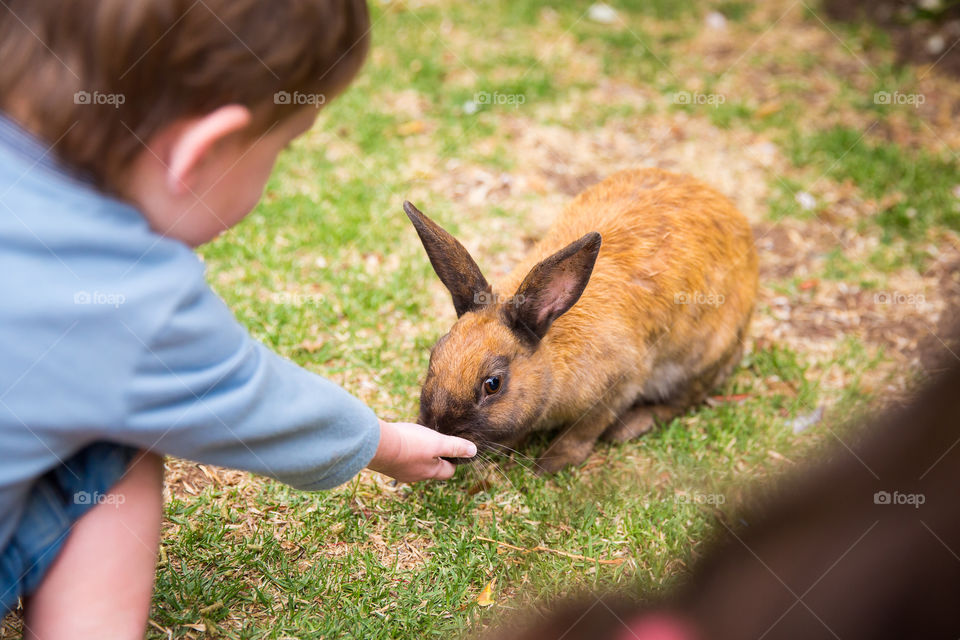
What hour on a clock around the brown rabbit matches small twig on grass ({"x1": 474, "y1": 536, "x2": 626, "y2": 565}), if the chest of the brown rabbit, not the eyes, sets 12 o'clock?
The small twig on grass is roughly at 11 o'clock from the brown rabbit.

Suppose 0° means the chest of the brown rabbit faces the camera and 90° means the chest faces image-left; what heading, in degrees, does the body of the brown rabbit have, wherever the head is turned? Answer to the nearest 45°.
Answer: approximately 45°

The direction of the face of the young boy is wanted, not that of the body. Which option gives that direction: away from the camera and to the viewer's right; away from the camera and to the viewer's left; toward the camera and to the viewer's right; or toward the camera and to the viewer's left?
away from the camera and to the viewer's right
